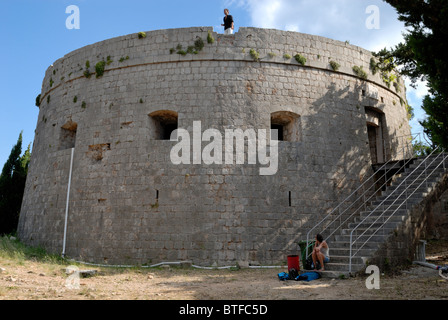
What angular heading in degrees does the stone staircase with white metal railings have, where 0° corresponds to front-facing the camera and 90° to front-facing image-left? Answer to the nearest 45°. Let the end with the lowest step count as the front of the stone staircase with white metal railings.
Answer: approximately 45°

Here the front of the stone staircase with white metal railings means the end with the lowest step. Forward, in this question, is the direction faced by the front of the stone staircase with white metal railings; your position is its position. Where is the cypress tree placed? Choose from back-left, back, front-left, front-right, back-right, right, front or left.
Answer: front-right

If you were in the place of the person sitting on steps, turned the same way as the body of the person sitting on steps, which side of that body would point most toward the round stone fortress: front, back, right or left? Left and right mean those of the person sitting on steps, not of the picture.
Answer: right

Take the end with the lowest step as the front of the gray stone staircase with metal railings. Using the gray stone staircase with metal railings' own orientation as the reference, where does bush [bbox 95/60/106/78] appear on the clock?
The bush is roughly at 1 o'clock from the gray stone staircase with metal railings.

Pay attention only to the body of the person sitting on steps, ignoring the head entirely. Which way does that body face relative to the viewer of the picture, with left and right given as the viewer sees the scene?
facing the viewer and to the left of the viewer
